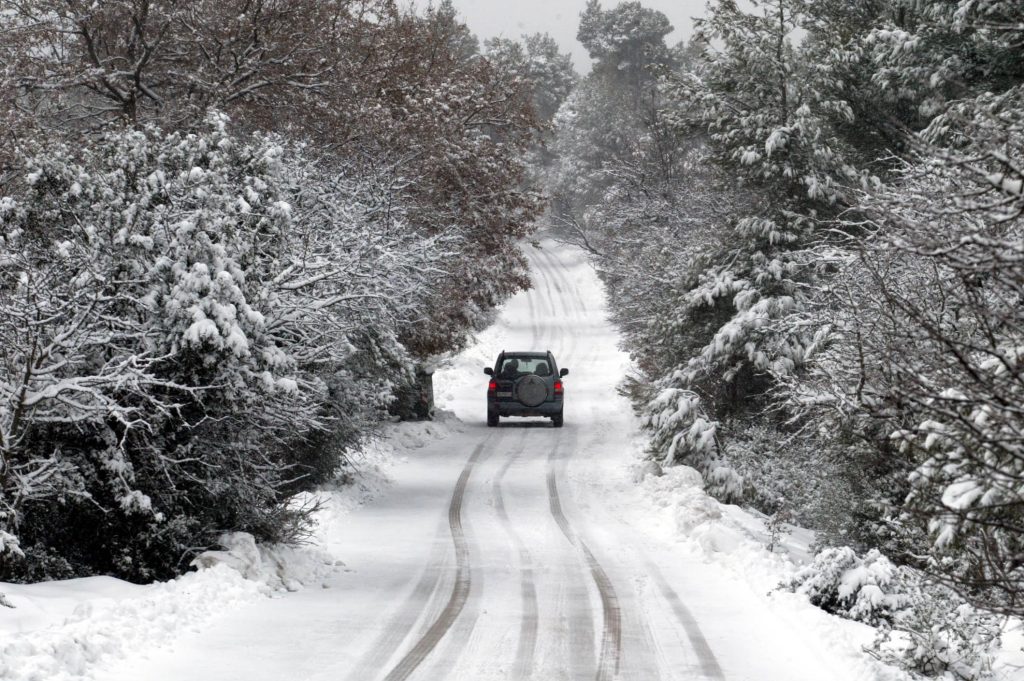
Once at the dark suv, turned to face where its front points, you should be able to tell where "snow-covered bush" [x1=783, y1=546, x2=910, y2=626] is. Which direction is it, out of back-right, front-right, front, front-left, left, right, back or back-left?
back

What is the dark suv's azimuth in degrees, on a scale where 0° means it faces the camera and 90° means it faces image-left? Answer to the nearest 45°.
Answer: approximately 180°

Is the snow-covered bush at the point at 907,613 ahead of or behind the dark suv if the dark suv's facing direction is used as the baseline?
behind

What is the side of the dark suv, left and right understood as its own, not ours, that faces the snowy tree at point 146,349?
back
